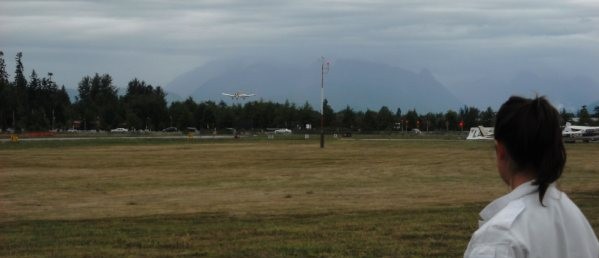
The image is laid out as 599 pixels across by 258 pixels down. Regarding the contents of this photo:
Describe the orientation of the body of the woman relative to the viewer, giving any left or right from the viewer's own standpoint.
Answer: facing away from the viewer and to the left of the viewer

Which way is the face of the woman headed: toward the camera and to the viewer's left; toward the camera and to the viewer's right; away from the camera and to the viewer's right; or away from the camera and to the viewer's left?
away from the camera and to the viewer's left
